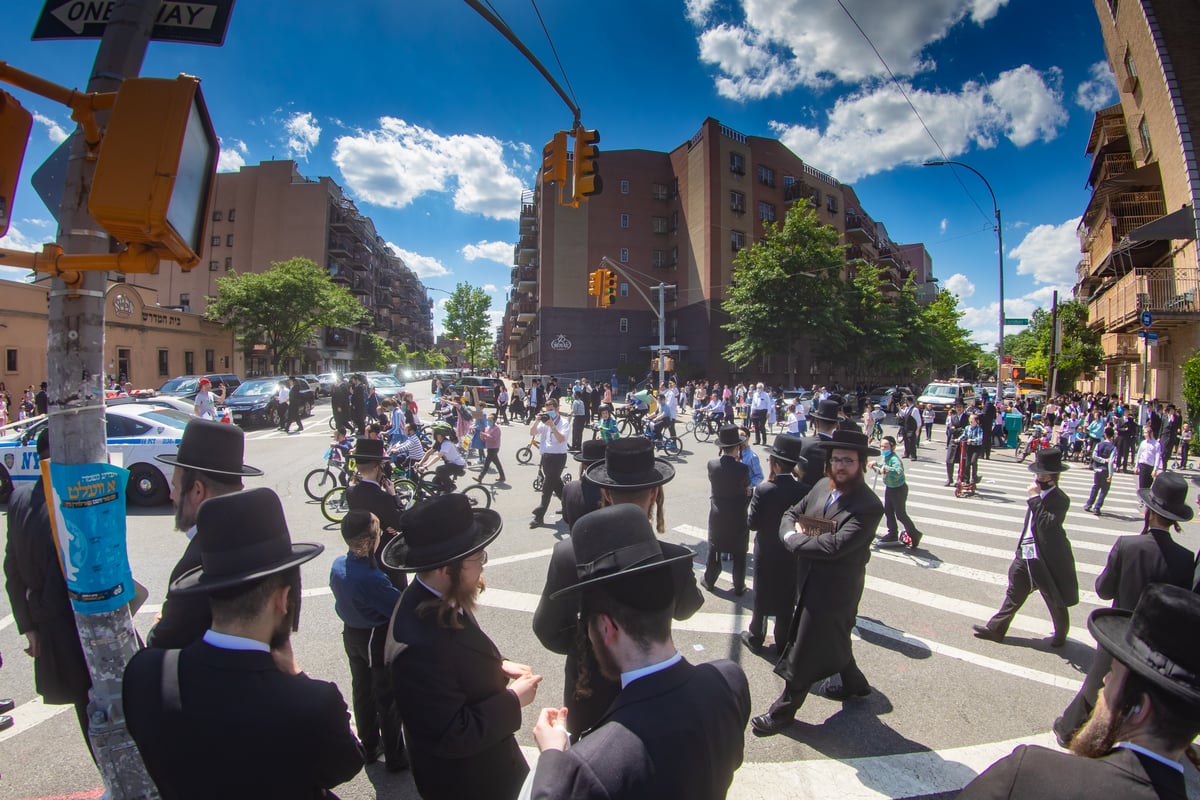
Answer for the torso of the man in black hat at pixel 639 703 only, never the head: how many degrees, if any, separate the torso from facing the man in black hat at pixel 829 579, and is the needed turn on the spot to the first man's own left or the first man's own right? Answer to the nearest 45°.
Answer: approximately 90° to the first man's own right

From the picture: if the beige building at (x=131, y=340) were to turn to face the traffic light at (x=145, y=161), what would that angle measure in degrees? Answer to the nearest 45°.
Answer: approximately 45° to its right

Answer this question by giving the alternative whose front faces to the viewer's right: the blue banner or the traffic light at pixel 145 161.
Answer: the traffic light

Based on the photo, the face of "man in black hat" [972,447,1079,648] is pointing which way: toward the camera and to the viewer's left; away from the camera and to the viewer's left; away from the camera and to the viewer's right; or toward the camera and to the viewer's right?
toward the camera and to the viewer's left

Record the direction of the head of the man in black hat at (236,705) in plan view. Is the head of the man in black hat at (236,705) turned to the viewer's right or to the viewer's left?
to the viewer's right

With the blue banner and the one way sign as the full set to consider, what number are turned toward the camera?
2

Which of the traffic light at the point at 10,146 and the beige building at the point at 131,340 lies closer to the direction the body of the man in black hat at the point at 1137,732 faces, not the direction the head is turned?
the beige building

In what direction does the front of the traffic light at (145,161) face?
to the viewer's right

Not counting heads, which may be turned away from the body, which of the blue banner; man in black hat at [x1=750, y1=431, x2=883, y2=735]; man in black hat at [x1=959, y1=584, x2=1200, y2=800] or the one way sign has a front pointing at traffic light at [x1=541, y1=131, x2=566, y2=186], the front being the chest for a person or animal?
man in black hat at [x1=959, y1=584, x2=1200, y2=800]

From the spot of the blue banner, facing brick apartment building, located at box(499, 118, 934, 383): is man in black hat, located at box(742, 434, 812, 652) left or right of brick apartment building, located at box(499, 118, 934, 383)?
right

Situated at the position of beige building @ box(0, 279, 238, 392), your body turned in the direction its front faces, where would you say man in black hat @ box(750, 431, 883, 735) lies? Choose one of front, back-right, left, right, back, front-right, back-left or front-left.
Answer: front-right

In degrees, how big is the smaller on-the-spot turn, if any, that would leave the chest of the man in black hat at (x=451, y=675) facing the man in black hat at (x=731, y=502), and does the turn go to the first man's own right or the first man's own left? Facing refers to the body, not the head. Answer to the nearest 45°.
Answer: approximately 45° to the first man's own left

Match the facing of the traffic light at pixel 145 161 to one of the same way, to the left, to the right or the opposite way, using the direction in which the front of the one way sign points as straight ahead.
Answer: to the left
